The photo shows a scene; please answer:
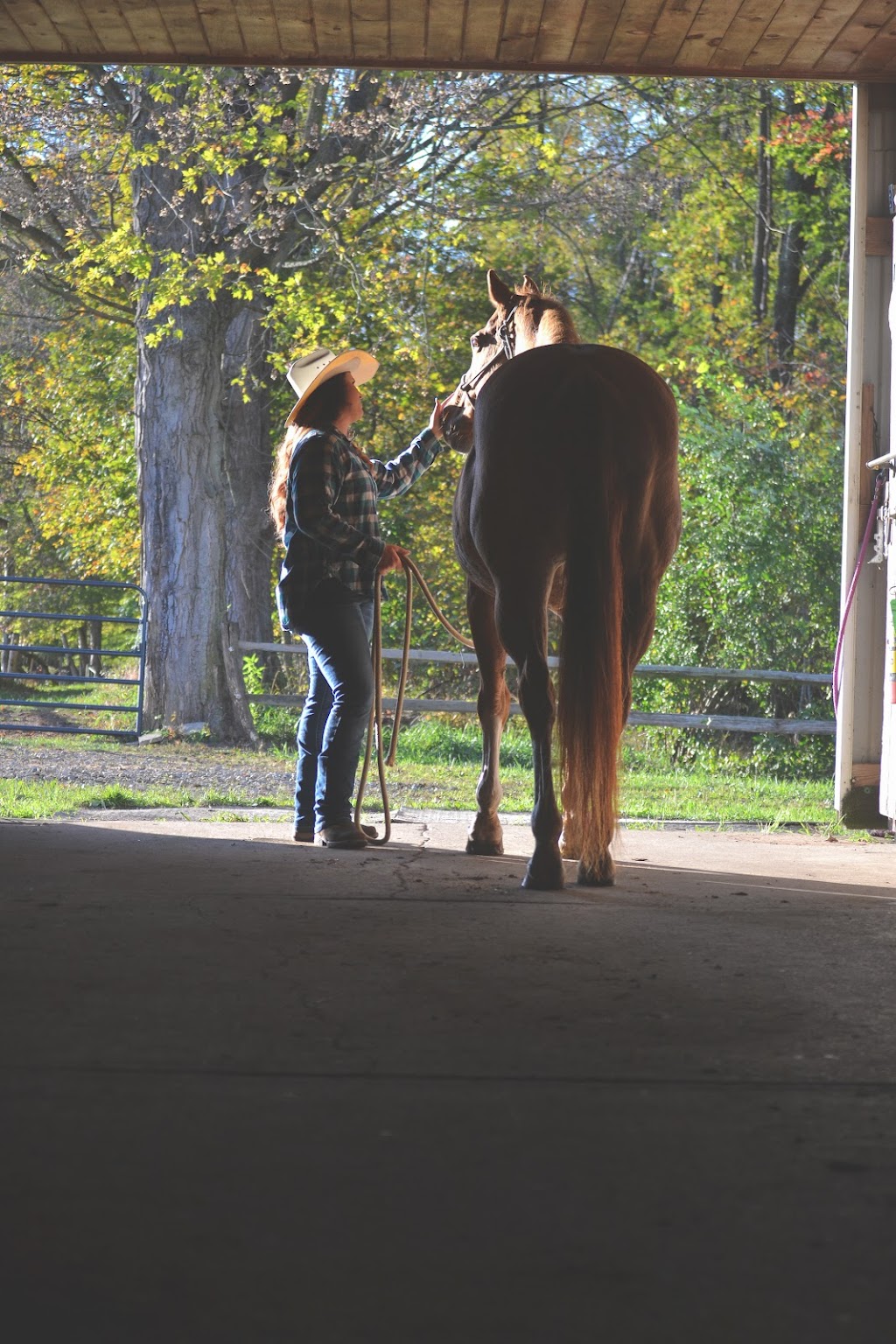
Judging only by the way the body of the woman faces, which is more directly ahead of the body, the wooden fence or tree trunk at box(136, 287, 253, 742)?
the wooden fence

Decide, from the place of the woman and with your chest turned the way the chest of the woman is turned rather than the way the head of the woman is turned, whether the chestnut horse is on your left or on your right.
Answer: on your right

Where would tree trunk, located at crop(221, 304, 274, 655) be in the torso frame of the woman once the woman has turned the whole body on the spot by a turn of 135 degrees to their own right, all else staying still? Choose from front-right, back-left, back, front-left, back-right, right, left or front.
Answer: back-right

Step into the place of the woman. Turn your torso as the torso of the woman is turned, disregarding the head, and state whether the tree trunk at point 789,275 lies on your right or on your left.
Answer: on your left

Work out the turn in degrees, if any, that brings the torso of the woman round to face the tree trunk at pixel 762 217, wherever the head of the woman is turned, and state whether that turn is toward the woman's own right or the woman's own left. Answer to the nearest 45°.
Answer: approximately 45° to the woman's own left

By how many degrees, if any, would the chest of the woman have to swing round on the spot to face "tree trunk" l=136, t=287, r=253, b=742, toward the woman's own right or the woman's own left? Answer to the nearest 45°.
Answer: approximately 90° to the woman's own left

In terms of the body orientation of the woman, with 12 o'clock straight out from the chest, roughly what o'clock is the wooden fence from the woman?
The wooden fence is roughly at 10 o'clock from the woman.

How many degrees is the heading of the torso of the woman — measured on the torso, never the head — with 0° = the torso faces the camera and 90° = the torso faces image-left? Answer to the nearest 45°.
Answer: approximately 270°
